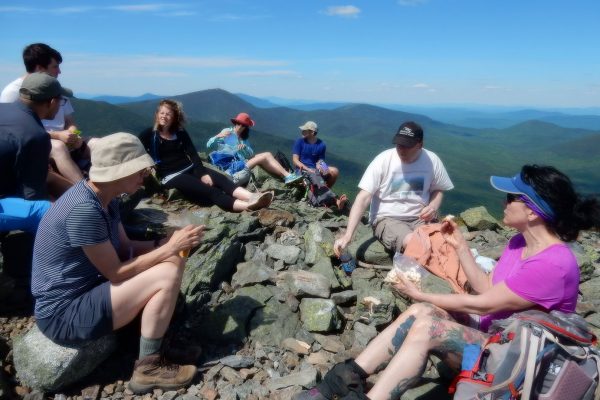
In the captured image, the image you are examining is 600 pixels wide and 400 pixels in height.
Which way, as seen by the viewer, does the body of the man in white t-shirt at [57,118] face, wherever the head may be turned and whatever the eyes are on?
to the viewer's right

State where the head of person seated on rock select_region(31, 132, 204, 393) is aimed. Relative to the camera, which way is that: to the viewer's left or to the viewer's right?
to the viewer's right

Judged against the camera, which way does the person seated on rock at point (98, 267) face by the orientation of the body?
to the viewer's right

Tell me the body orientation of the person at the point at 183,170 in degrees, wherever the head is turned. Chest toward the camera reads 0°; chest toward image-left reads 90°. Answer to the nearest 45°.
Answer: approximately 315°

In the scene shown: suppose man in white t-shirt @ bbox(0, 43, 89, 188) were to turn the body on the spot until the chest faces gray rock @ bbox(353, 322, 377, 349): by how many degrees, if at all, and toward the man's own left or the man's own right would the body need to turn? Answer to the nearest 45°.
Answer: approximately 45° to the man's own right

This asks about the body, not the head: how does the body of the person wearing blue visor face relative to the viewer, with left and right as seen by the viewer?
facing to the left of the viewer

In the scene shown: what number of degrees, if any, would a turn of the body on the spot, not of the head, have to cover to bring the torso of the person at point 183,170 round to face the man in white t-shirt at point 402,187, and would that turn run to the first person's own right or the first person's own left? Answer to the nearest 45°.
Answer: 0° — they already face them

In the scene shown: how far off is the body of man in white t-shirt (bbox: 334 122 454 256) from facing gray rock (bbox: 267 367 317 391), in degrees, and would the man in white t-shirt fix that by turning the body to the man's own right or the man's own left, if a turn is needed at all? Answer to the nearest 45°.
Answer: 0° — they already face it

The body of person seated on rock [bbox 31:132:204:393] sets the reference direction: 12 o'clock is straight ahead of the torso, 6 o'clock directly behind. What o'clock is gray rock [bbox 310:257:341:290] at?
The gray rock is roughly at 11 o'clock from the person seated on rock.

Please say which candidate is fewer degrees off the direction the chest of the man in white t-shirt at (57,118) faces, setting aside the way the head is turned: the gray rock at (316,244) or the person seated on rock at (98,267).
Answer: the gray rock

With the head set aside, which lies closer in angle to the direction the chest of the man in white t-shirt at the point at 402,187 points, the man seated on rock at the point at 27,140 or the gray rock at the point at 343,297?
the gray rock
